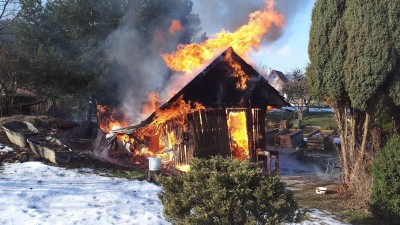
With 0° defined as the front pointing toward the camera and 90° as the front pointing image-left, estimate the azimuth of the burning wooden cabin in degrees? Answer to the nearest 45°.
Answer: approximately 0°

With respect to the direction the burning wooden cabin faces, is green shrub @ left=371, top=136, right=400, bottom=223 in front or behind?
in front

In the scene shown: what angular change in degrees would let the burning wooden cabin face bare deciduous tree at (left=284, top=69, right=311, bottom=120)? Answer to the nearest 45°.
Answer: approximately 135° to its left

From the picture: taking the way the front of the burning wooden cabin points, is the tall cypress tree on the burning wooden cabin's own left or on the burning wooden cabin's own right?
on the burning wooden cabin's own left

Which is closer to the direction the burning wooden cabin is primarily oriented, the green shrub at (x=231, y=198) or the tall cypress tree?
the green shrub

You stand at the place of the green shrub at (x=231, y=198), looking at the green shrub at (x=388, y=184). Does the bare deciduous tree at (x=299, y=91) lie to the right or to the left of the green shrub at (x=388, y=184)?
left

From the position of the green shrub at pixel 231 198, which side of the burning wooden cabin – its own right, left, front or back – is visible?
front
